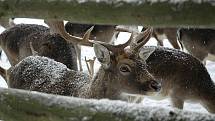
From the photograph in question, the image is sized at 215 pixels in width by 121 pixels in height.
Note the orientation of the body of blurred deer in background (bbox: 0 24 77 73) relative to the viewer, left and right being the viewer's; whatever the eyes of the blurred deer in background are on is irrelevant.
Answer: facing to the right of the viewer

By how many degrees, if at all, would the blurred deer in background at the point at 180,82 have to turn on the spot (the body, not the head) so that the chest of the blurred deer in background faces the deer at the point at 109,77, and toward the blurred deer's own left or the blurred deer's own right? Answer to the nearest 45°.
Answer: approximately 45° to the blurred deer's own left

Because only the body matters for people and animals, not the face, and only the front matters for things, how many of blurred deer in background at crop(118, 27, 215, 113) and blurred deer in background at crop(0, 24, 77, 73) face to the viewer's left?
1

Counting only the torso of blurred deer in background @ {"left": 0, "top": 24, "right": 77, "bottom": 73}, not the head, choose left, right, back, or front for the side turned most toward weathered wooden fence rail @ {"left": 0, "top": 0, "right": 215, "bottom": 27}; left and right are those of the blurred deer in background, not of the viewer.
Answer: right

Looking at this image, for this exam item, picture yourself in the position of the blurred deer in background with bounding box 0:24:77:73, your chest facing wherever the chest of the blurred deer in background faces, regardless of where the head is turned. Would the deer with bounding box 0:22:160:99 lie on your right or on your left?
on your right

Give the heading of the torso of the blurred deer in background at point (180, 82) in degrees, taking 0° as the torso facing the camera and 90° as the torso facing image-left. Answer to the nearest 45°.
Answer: approximately 90°

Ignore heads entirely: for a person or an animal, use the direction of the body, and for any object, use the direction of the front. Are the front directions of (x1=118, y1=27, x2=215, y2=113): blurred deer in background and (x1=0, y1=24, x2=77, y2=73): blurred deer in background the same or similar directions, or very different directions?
very different directions
